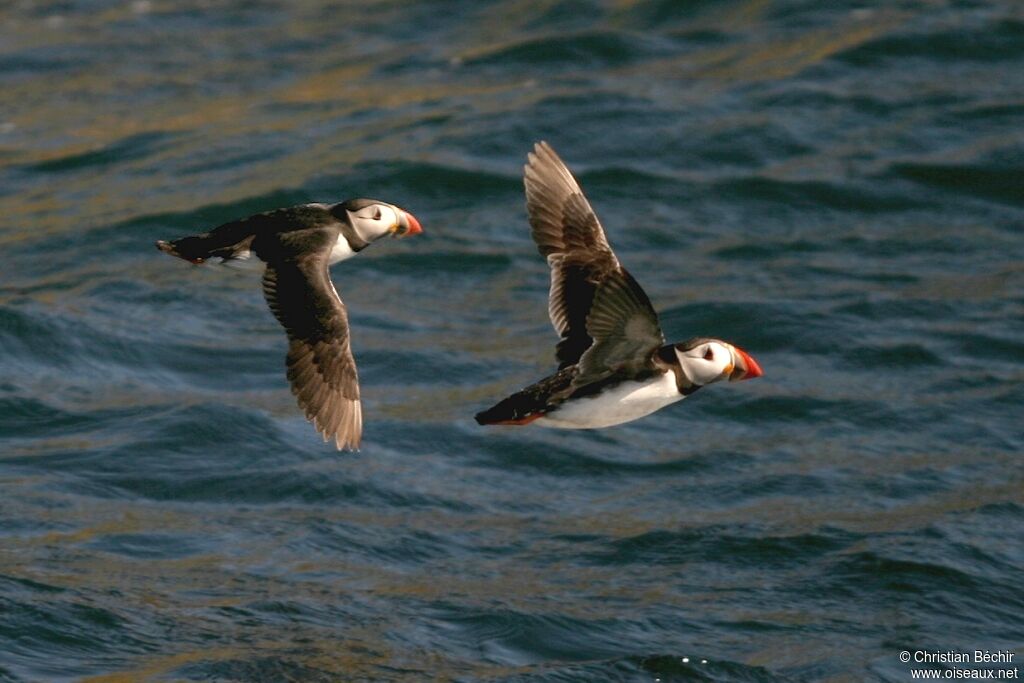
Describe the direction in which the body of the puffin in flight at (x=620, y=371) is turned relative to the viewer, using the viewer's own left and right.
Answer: facing to the right of the viewer

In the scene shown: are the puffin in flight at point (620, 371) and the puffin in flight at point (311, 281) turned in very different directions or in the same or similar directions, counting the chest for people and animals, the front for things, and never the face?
same or similar directions

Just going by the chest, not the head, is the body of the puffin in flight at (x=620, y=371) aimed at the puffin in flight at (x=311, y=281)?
no

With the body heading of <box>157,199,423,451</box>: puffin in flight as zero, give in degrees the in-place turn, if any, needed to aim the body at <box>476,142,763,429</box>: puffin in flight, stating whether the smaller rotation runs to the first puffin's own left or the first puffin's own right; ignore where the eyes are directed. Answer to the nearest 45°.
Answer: approximately 45° to the first puffin's own right

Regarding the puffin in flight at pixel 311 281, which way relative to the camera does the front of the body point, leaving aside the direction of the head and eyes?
to the viewer's right

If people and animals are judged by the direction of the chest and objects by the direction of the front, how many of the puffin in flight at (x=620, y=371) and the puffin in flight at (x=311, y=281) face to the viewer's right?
2
